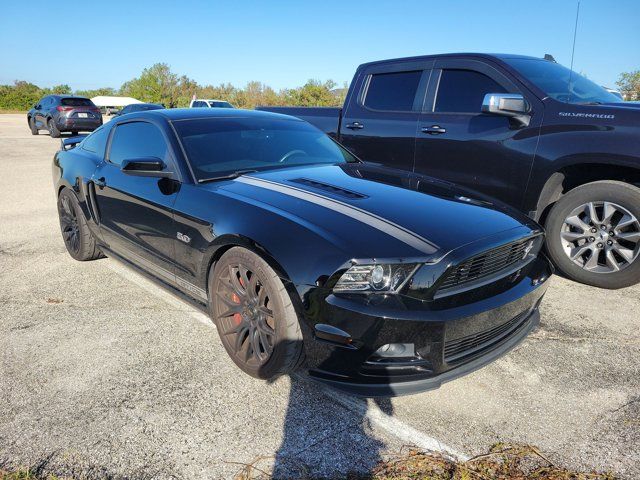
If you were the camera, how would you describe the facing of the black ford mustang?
facing the viewer and to the right of the viewer

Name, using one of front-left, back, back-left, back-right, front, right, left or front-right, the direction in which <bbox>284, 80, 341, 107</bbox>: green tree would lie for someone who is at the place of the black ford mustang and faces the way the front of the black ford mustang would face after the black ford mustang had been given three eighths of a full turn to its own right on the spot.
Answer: right

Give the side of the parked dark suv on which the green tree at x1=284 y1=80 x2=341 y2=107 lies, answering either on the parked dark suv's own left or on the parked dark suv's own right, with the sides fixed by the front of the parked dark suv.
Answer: on the parked dark suv's own right

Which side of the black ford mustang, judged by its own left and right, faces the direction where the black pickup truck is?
left

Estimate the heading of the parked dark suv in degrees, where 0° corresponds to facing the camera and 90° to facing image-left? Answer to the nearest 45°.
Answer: approximately 135°
